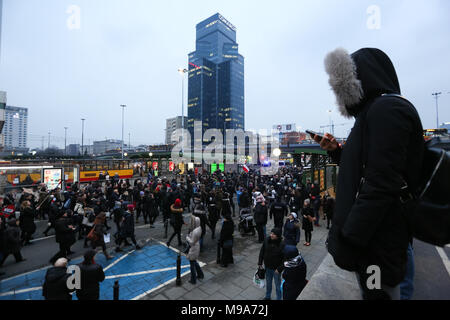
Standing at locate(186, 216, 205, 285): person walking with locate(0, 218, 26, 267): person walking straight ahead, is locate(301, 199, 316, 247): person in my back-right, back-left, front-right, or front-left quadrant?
back-right

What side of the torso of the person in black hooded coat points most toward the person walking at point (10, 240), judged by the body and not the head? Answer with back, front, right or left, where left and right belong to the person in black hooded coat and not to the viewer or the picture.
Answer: front

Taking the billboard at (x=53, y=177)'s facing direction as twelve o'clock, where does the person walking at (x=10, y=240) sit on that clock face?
The person walking is roughly at 12 o'clock from the billboard.

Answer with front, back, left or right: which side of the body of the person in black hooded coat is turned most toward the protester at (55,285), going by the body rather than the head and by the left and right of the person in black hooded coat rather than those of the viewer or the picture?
front

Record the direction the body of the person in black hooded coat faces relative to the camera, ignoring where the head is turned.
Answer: to the viewer's left

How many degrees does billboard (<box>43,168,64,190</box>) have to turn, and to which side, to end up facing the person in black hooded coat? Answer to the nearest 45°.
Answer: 0° — it already faces them

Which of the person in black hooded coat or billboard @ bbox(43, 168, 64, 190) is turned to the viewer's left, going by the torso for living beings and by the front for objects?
the person in black hooded coat

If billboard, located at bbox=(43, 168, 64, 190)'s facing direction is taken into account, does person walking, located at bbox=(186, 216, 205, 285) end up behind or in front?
in front

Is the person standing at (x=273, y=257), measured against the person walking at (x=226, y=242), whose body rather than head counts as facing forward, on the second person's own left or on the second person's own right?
on the second person's own left

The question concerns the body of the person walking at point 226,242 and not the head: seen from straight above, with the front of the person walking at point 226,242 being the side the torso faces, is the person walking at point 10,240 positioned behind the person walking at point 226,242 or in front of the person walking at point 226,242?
in front
